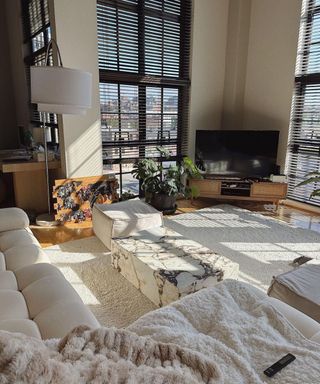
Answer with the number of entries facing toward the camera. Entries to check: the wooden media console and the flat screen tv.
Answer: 2

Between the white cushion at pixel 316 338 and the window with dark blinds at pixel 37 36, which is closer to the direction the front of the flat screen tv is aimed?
the white cushion

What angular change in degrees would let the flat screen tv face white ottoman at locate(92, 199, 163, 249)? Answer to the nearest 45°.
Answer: approximately 45° to its right

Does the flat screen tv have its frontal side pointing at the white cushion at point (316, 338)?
yes

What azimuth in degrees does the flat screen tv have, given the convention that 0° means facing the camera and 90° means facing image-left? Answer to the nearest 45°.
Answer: approximately 0°
